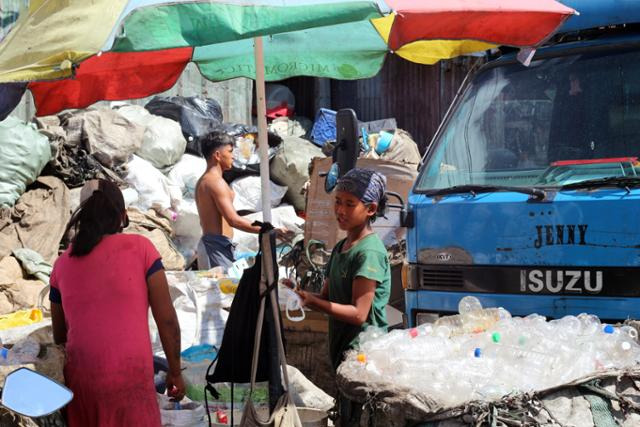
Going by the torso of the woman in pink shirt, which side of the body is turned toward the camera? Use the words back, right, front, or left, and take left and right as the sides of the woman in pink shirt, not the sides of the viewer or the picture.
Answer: back

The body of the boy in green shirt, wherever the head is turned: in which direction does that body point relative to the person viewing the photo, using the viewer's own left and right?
facing the viewer and to the left of the viewer

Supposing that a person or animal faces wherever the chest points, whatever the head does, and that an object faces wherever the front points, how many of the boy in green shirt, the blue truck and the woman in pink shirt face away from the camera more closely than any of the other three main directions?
1

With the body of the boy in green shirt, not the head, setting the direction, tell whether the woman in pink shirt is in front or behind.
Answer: in front

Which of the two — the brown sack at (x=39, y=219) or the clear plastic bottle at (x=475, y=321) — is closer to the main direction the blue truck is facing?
the clear plastic bottle

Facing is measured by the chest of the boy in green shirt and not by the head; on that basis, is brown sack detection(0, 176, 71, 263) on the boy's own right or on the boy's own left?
on the boy's own right

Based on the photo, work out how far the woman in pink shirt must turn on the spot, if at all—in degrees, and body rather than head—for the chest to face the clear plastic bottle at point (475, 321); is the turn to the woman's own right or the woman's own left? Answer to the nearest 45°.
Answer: approximately 90° to the woman's own right

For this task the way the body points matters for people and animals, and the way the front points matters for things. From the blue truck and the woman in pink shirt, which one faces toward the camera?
the blue truck

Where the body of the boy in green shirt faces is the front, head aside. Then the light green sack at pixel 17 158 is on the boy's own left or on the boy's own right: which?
on the boy's own right

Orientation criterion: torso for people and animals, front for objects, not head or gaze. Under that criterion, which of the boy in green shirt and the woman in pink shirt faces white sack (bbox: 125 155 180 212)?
the woman in pink shirt

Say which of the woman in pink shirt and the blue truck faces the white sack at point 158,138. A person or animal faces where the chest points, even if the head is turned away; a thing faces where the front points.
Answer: the woman in pink shirt

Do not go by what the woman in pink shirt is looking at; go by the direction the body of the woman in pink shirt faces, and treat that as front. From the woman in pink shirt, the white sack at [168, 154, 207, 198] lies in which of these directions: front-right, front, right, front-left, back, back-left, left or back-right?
front

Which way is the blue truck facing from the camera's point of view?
toward the camera
